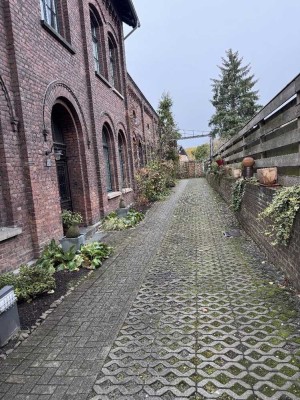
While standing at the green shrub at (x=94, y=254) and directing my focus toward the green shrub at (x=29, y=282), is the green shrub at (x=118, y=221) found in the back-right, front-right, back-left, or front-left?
back-right

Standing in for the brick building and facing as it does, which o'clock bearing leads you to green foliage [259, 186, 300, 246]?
The green foliage is roughly at 12 o'clock from the brick building.

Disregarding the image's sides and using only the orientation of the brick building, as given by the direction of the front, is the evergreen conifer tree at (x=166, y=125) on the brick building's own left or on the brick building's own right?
on the brick building's own left

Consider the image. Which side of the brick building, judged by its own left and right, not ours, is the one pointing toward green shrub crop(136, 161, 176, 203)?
left

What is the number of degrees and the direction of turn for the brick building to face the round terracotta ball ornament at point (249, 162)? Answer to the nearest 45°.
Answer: approximately 45° to its left

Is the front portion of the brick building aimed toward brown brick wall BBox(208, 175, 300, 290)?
yes

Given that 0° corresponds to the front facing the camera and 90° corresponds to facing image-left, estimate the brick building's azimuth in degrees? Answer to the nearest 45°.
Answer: approximately 315°
